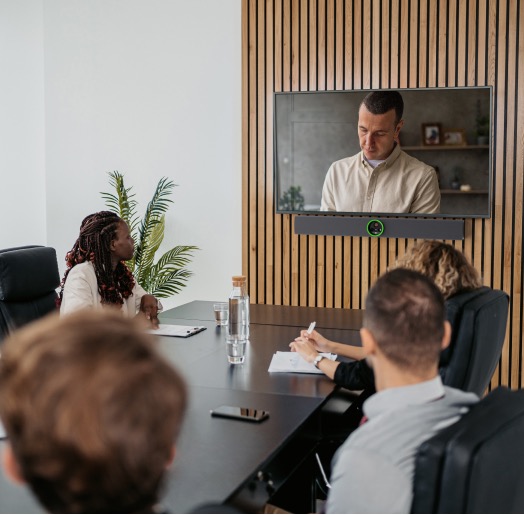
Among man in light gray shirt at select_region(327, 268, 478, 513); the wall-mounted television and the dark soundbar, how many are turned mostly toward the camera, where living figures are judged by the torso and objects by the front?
2

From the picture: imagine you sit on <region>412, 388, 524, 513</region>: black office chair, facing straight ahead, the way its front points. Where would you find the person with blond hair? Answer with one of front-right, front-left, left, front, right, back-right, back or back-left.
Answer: front-right

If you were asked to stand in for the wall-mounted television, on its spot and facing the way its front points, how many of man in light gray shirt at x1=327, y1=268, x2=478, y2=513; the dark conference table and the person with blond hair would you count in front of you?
3

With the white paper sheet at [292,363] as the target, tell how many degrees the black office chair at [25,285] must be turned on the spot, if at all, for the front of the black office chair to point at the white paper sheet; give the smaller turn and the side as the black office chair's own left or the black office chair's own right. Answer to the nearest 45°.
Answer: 0° — it already faces it

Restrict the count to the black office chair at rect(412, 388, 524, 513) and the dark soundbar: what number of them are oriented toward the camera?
1

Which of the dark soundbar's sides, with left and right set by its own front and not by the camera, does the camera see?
front

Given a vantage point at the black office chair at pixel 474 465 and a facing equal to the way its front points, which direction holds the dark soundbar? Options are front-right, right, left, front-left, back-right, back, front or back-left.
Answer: front-right

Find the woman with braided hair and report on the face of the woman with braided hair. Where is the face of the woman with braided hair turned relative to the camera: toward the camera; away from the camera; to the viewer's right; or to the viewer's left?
to the viewer's right

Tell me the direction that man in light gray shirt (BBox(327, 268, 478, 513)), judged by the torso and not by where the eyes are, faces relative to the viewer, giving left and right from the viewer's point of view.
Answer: facing away from the viewer and to the left of the viewer

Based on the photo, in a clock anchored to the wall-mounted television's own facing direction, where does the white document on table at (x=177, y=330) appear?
The white document on table is roughly at 1 o'clock from the wall-mounted television.

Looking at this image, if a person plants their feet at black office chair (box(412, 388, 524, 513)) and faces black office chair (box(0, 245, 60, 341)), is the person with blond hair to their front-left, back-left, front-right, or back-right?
front-right

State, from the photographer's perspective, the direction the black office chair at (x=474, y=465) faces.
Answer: facing away from the viewer and to the left of the viewer

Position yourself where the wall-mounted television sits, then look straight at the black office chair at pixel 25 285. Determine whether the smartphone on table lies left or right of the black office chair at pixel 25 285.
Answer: left

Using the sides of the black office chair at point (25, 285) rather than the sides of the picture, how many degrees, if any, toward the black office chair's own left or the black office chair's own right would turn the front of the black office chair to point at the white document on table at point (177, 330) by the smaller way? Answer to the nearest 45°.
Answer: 0° — it already faces it

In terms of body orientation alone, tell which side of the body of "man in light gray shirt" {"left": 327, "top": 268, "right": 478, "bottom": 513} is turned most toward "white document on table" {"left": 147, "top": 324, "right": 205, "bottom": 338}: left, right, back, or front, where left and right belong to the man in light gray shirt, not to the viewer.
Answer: front

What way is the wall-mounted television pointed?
toward the camera
